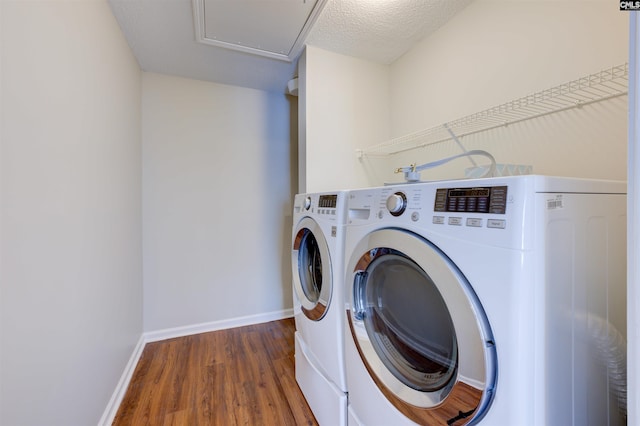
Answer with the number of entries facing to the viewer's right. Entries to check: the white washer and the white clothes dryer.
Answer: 0

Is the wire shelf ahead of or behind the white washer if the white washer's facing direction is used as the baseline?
behind

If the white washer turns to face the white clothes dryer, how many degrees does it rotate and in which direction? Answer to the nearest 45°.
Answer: approximately 90° to its right

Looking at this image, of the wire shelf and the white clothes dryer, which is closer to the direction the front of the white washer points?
the white clothes dryer

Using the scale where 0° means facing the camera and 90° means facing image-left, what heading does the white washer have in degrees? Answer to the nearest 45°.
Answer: approximately 45°

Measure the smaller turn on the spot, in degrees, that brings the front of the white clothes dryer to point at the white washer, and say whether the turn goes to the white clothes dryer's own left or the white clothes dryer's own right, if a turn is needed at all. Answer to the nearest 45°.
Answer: approximately 90° to the white clothes dryer's own left

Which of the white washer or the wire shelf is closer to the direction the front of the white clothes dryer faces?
the white washer

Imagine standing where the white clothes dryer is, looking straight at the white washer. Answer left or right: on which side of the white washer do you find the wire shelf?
left

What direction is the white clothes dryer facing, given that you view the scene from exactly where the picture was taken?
facing the viewer and to the left of the viewer

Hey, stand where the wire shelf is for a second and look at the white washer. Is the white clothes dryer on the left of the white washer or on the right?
right
